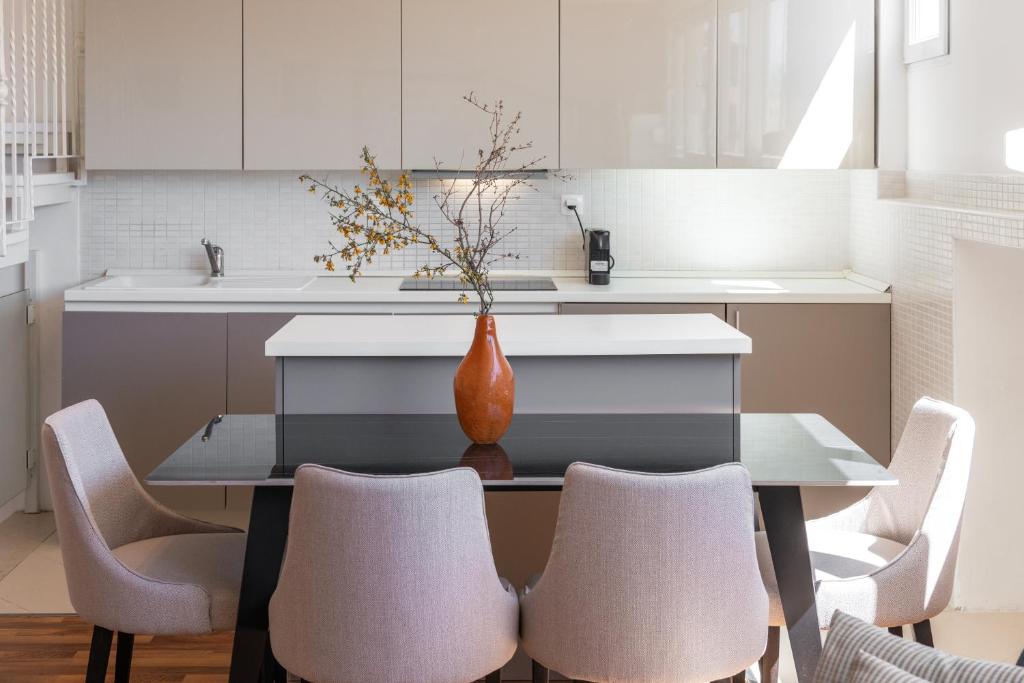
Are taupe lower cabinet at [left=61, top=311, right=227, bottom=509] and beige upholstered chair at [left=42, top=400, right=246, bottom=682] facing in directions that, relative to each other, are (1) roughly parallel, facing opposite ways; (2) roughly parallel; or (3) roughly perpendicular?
roughly perpendicular

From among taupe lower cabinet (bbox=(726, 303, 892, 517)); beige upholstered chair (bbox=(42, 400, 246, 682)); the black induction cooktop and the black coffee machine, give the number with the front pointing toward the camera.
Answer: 3

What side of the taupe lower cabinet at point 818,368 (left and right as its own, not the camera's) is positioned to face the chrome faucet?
right

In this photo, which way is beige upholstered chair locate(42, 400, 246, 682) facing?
to the viewer's right

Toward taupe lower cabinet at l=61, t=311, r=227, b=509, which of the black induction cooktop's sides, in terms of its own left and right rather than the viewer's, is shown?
right

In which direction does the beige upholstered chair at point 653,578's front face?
away from the camera

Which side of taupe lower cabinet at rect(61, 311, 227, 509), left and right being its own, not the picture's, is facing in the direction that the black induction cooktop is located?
left

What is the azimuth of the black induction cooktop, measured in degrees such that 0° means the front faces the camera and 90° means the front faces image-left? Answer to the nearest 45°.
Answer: approximately 0°

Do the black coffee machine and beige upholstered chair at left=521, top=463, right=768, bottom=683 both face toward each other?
yes

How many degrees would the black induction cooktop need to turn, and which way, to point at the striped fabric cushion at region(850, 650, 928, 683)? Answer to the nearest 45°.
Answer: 0° — it already faces it
